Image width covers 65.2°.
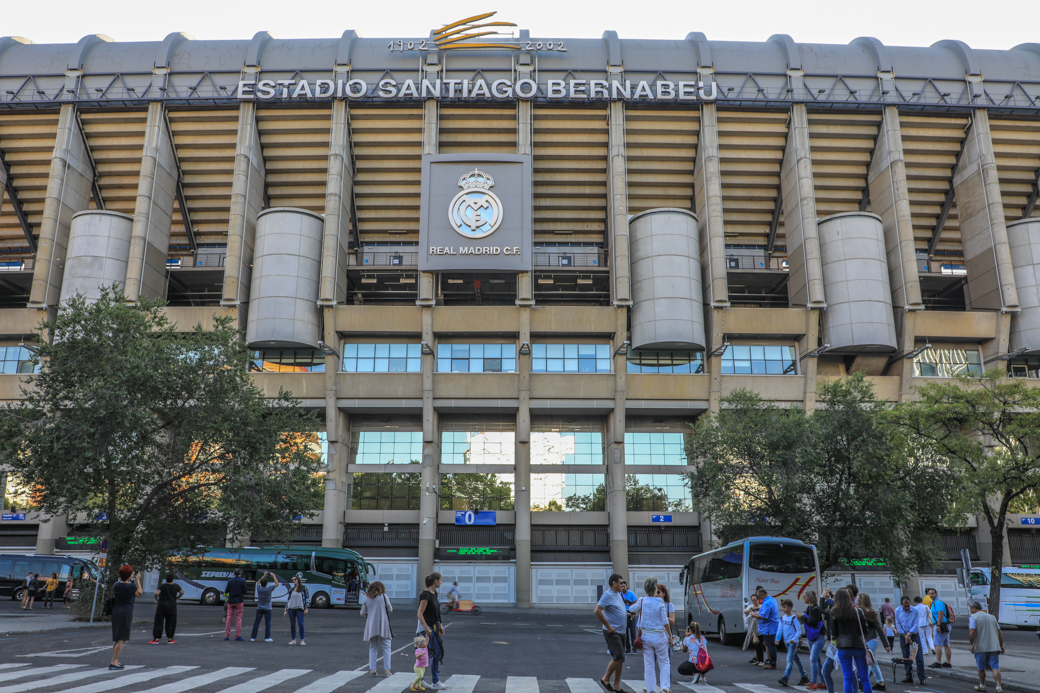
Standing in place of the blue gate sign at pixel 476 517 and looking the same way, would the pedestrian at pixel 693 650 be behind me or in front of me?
in front

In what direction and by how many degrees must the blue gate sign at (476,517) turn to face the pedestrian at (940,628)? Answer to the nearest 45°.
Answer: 0° — it already faces them

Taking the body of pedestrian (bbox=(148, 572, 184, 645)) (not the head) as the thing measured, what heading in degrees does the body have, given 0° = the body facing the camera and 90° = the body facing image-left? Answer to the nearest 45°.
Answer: approximately 180°

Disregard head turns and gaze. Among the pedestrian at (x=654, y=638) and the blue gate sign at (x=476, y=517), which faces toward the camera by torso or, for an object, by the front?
the blue gate sign

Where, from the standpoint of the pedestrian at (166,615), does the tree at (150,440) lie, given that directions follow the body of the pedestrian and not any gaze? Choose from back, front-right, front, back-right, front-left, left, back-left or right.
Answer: front

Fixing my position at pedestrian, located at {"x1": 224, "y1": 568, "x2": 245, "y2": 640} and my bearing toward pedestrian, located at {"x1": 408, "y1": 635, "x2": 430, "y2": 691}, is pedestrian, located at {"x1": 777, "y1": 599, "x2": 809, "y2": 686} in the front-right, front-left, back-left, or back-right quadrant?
front-left

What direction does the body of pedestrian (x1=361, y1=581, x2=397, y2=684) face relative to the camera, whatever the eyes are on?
away from the camera

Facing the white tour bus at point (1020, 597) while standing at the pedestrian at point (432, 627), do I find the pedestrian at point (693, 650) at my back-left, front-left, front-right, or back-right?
front-right

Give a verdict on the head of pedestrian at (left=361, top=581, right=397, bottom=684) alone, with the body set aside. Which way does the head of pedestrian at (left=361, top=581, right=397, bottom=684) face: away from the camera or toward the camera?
away from the camera

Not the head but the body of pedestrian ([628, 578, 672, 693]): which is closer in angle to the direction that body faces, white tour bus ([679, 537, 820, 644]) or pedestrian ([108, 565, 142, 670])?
the white tour bus

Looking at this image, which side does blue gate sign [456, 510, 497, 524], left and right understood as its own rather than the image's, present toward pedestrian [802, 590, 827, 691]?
front

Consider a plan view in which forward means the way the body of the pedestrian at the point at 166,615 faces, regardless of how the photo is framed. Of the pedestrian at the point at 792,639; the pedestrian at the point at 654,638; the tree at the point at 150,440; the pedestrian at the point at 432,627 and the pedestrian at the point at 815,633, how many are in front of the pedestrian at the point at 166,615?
1

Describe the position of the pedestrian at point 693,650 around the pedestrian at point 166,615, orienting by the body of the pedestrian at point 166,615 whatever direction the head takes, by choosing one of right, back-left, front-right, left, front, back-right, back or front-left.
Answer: back-right

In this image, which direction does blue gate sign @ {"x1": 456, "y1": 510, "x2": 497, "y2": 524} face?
toward the camera

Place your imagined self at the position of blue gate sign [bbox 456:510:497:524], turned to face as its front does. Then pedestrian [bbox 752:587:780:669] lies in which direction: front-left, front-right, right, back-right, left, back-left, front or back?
front
